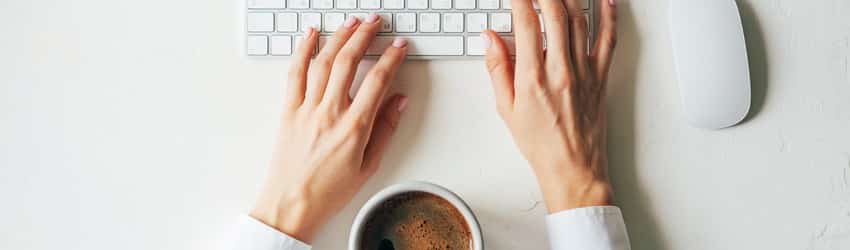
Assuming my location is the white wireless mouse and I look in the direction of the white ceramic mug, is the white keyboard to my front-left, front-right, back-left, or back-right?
front-right
